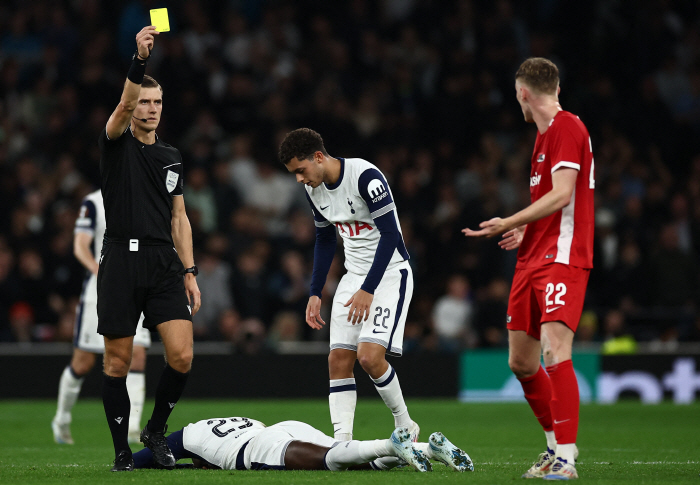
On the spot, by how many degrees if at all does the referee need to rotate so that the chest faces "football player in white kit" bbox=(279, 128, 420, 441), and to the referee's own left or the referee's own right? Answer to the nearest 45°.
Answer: approximately 90° to the referee's own left

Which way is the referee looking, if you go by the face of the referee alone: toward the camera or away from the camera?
toward the camera

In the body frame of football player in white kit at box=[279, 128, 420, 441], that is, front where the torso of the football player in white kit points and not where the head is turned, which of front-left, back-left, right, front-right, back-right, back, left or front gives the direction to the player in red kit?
left

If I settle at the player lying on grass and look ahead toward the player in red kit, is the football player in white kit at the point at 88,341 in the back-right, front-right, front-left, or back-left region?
back-left

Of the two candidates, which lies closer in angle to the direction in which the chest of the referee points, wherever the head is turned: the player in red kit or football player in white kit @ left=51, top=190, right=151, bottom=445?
the player in red kit

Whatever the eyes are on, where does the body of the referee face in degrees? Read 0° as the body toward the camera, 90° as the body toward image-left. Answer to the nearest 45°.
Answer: approximately 0°

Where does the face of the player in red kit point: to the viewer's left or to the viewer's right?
to the viewer's left

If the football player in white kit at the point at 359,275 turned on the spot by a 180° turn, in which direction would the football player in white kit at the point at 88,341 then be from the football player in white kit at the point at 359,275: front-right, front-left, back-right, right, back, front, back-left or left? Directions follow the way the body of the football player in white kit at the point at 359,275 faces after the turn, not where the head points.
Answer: left

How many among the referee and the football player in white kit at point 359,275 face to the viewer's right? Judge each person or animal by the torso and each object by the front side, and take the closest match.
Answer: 0

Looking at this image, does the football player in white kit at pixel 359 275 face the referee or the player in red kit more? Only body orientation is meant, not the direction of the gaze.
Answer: the referee

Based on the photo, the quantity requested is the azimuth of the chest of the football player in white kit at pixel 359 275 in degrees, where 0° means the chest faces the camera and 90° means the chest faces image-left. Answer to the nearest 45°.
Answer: approximately 45°

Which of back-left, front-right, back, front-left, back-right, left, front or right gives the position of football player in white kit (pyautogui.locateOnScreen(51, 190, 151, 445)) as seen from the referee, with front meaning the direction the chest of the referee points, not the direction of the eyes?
back
